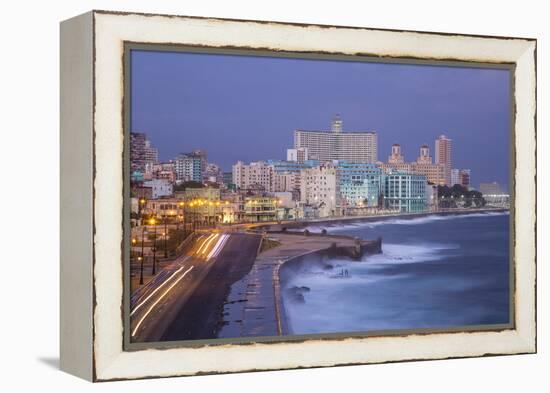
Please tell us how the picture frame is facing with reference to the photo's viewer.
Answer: facing the viewer and to the right of the viewer
